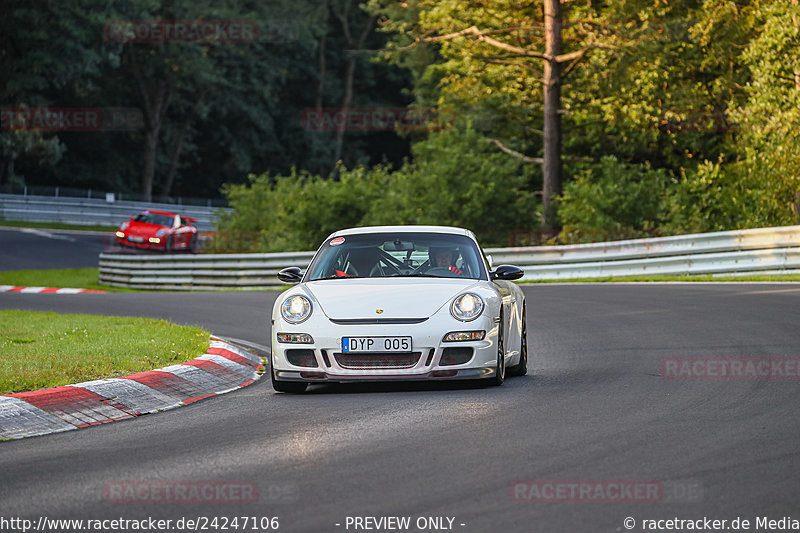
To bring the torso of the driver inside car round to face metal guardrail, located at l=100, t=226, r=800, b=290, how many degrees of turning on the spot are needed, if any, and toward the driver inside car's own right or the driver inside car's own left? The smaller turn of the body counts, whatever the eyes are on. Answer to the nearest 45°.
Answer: approximately 180°

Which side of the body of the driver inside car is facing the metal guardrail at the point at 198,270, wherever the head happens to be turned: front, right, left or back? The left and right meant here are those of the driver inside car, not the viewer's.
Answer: back

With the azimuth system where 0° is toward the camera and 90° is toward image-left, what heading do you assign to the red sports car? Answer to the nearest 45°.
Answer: approximately 45°

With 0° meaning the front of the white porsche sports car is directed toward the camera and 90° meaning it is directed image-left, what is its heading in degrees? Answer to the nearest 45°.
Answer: approximately 0°

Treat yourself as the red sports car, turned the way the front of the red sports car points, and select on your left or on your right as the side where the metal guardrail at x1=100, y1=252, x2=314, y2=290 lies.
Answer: on your left

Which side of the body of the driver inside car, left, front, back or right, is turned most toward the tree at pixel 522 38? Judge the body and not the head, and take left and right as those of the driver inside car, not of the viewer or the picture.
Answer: back

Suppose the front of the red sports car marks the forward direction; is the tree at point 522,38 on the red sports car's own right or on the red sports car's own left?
on the red sports car's own left

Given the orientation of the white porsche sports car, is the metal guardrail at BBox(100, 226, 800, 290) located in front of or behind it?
behind
